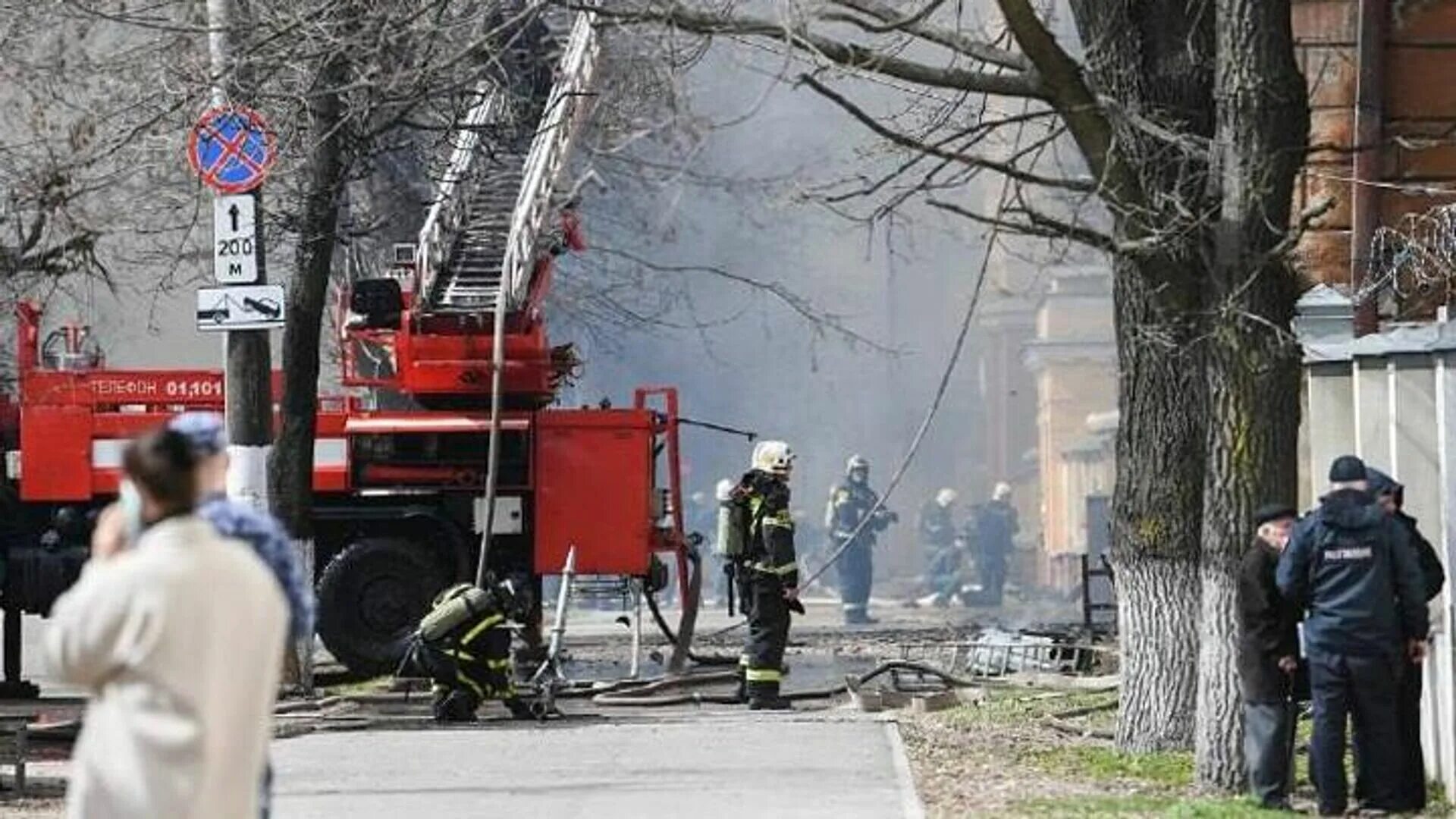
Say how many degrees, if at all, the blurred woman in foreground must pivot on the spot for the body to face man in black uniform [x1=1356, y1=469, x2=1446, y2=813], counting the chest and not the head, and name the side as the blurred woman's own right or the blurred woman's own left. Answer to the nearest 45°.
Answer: approximately 90° to the blurred woman's own right

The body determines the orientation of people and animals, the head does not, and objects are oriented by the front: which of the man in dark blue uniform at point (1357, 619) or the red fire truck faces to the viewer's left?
the red fire truck

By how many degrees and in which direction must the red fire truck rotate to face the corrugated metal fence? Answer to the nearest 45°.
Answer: approximately 135° to its left

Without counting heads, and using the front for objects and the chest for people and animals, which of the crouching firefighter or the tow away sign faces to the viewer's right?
the crouching firefighter

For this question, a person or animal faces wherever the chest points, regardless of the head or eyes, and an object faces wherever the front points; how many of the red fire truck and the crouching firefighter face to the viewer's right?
1

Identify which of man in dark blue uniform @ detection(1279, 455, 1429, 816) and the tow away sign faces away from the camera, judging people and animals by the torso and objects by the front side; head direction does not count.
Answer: the man in dark blue uniform

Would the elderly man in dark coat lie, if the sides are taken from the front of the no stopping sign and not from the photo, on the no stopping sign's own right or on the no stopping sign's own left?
on the no stopping sign's own left

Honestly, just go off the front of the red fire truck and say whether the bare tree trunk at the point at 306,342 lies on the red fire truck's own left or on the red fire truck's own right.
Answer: on the red fire truck's own left

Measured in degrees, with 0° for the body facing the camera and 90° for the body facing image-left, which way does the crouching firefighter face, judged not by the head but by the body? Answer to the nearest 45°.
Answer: approximately 270°

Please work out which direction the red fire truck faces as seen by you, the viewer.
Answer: facing to the left of the viewer

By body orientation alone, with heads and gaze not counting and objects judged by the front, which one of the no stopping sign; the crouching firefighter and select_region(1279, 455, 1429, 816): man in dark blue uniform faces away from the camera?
the man in dark blue uniform
